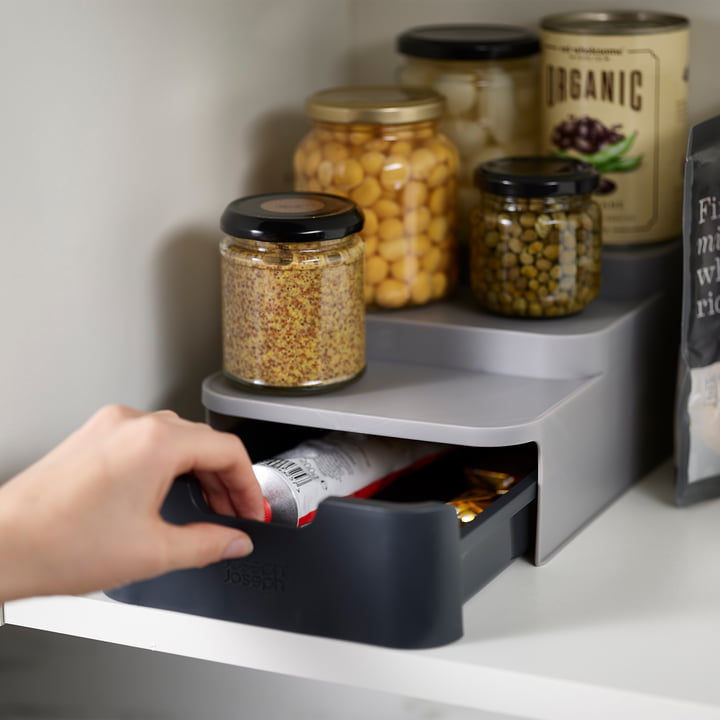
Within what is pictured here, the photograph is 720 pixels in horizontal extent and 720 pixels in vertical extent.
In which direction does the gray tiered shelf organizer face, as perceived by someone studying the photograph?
facing the viewer and to the left of the viewer

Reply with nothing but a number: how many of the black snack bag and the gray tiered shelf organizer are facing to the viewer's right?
0

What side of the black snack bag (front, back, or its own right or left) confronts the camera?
front
